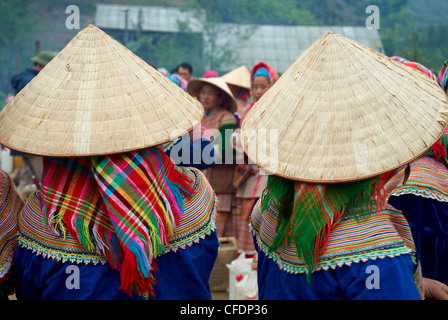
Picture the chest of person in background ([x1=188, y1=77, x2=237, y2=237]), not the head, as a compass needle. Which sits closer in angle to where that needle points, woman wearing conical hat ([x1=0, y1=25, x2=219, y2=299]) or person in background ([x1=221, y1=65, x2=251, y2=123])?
the woman wearing conical hat

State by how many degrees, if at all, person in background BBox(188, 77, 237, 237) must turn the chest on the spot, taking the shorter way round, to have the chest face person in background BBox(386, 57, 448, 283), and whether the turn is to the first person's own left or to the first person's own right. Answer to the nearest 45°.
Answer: approximately 45° to the first person's own left

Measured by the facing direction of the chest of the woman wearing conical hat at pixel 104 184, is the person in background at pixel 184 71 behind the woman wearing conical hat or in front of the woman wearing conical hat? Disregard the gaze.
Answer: in front

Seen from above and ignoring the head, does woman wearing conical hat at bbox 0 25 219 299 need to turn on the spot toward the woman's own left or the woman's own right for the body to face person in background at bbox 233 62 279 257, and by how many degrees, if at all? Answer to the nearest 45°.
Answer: approximately 45° to the woman's own right

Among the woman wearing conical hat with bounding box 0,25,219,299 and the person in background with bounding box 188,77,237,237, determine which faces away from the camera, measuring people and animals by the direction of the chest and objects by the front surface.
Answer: the woman wearing conical hat

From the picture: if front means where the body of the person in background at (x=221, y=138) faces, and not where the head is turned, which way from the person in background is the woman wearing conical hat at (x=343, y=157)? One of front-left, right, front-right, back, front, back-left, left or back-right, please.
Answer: front-left

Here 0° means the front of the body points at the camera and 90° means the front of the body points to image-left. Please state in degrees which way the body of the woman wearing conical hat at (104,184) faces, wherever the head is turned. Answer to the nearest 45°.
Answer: approximately 180°

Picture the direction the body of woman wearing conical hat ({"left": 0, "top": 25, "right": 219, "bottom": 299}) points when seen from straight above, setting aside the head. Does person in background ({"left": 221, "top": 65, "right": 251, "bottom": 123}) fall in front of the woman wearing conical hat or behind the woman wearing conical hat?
in front

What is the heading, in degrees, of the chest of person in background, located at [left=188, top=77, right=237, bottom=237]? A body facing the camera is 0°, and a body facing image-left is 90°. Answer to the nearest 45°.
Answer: approximately 45°

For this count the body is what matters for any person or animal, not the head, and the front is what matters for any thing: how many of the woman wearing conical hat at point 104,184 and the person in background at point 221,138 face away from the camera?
1

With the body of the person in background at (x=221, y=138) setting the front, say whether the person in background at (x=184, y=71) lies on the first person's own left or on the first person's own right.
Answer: on the first person's own right
